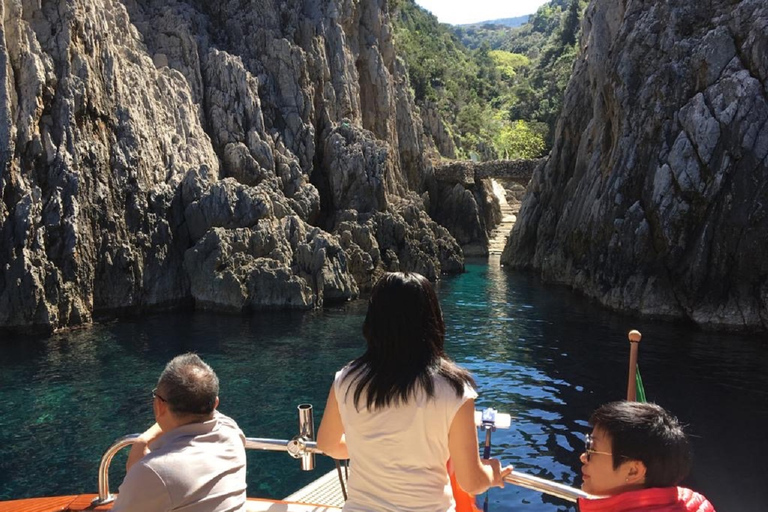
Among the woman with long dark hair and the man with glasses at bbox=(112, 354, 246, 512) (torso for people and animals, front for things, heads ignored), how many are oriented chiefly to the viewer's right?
0

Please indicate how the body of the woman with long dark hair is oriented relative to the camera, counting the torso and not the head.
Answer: away from the camera

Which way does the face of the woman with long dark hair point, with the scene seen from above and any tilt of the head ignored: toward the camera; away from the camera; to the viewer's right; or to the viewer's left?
away from the camera

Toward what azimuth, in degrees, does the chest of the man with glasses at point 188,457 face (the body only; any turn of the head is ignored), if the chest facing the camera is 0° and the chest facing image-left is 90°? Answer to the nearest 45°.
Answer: approximately 135°

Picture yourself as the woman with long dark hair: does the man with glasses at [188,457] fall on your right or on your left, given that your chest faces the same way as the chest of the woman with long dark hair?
on your left

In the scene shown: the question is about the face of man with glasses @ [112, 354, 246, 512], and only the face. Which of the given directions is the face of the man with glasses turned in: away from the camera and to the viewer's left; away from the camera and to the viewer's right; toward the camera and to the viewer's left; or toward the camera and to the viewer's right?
away from the camera and to the viewer's left
